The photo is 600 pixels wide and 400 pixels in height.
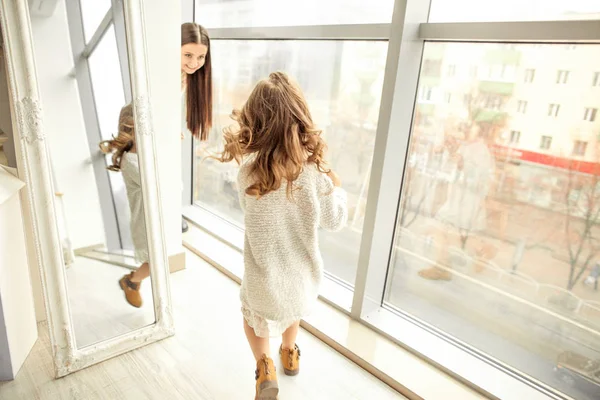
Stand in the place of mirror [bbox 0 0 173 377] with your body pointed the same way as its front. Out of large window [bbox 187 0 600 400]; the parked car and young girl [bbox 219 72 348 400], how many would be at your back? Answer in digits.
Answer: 0

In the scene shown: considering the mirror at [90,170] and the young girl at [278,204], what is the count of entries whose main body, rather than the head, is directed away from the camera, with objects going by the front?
1

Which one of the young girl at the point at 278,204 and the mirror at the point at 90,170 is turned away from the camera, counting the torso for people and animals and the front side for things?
the young girl

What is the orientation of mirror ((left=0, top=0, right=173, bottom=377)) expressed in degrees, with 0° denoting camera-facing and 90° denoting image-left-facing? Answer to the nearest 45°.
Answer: approximately 315°

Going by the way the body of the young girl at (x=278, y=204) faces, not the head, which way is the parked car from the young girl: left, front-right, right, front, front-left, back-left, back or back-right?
right

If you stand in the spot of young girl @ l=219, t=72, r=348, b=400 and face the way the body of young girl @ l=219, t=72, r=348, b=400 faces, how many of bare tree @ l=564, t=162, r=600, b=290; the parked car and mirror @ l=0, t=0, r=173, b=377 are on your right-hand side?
2

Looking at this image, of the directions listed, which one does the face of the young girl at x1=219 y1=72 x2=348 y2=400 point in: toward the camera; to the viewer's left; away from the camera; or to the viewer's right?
away from the camera

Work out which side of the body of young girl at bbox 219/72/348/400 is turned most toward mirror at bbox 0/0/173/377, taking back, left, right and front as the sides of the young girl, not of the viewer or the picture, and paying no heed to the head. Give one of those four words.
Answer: left

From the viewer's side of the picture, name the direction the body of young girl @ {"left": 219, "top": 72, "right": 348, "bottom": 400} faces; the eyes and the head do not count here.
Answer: away from the camera

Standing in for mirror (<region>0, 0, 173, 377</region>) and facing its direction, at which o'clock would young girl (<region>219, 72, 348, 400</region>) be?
The young girl is roughly at 12 o'clock from the mirror.
